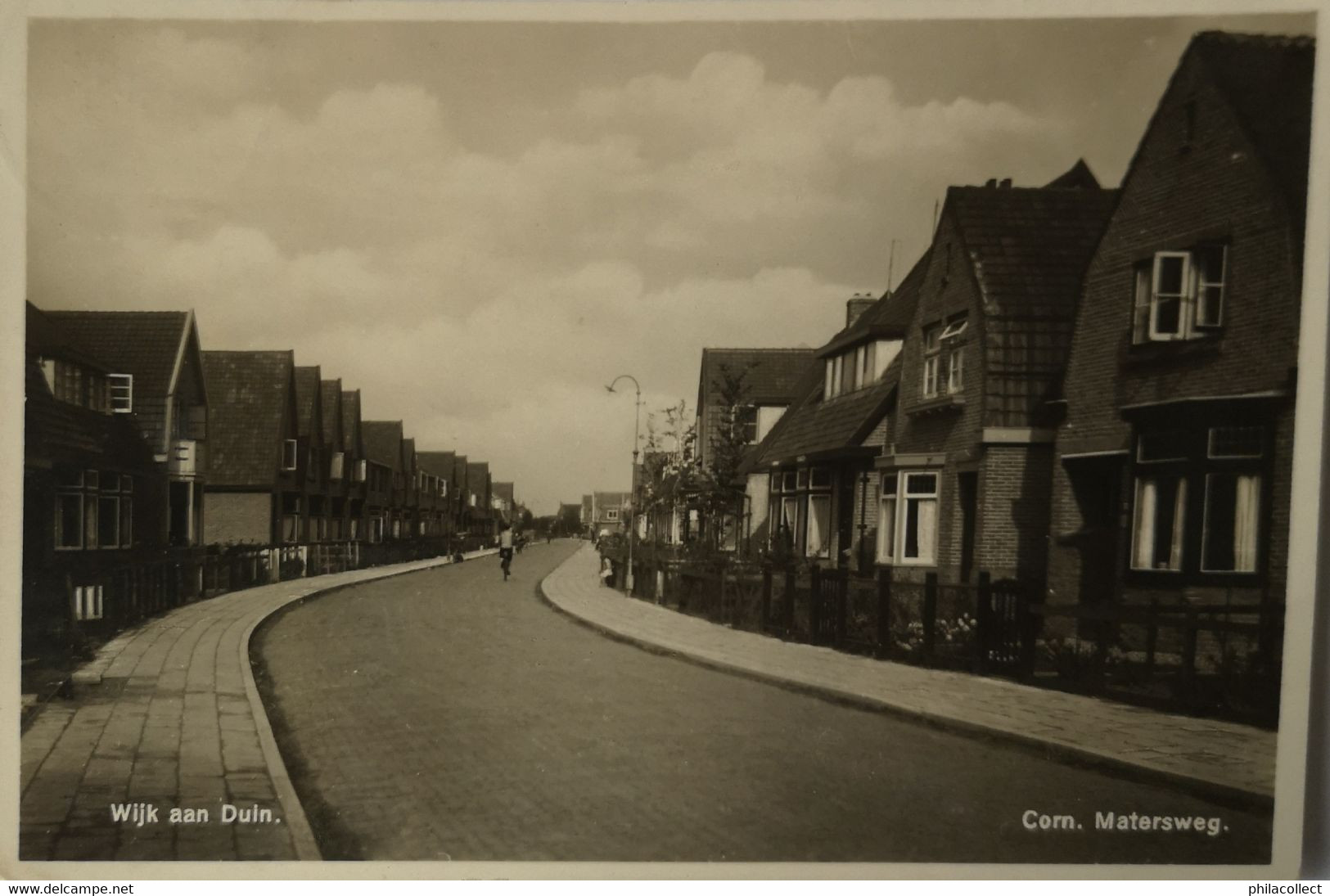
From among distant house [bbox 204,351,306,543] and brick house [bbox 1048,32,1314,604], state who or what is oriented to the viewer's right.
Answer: the distant house

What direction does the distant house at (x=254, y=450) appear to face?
to the viewer's right

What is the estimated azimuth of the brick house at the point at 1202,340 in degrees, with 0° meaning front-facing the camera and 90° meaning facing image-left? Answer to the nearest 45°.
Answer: approximately 45°

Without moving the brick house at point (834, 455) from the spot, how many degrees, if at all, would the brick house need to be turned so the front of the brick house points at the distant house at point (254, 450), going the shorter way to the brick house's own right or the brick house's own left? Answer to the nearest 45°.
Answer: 0° — it already faces it
